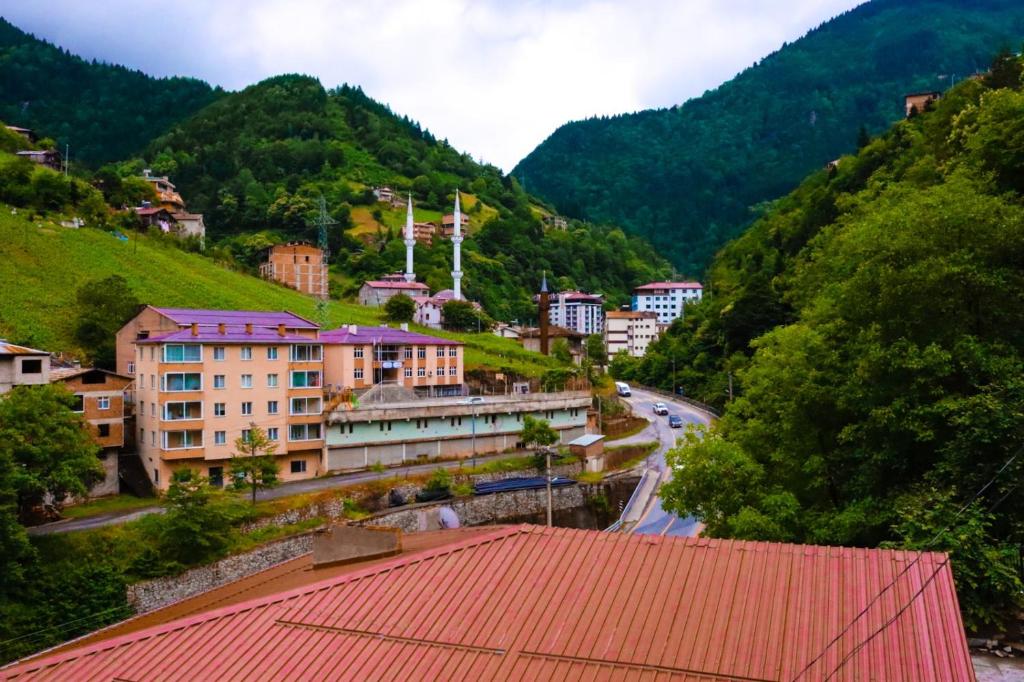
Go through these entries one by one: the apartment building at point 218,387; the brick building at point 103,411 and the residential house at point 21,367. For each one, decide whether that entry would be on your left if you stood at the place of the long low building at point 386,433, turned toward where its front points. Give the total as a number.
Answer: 0

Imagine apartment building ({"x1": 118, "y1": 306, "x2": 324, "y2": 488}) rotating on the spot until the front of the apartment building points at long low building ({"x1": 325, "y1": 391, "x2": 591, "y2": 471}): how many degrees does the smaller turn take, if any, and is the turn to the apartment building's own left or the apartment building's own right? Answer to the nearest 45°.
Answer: approximately 90° to the apartment building's own left

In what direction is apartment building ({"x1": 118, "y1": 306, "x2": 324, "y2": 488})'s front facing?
toward the camera

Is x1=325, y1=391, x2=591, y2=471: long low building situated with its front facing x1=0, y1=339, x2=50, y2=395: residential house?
no

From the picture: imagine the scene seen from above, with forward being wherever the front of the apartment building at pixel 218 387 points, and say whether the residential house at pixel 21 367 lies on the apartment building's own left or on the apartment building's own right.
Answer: on the apartment building's own right

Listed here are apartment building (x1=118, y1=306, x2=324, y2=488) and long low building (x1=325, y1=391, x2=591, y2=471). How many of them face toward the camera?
2

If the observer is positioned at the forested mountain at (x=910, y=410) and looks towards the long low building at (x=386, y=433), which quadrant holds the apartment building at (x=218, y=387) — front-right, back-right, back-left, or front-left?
front-left

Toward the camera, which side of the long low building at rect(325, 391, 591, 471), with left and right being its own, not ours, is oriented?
front

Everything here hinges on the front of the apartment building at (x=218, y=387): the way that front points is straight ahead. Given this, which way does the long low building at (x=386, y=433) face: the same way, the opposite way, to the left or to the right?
the same way

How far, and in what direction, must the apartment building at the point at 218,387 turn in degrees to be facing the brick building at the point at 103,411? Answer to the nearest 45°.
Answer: approximately 90° to its right

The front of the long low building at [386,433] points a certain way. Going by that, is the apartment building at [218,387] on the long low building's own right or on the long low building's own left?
on the long low building's own right

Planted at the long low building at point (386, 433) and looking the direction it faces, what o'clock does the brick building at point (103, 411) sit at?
The brick building is roughly at 2 o'clock from the long low building.
